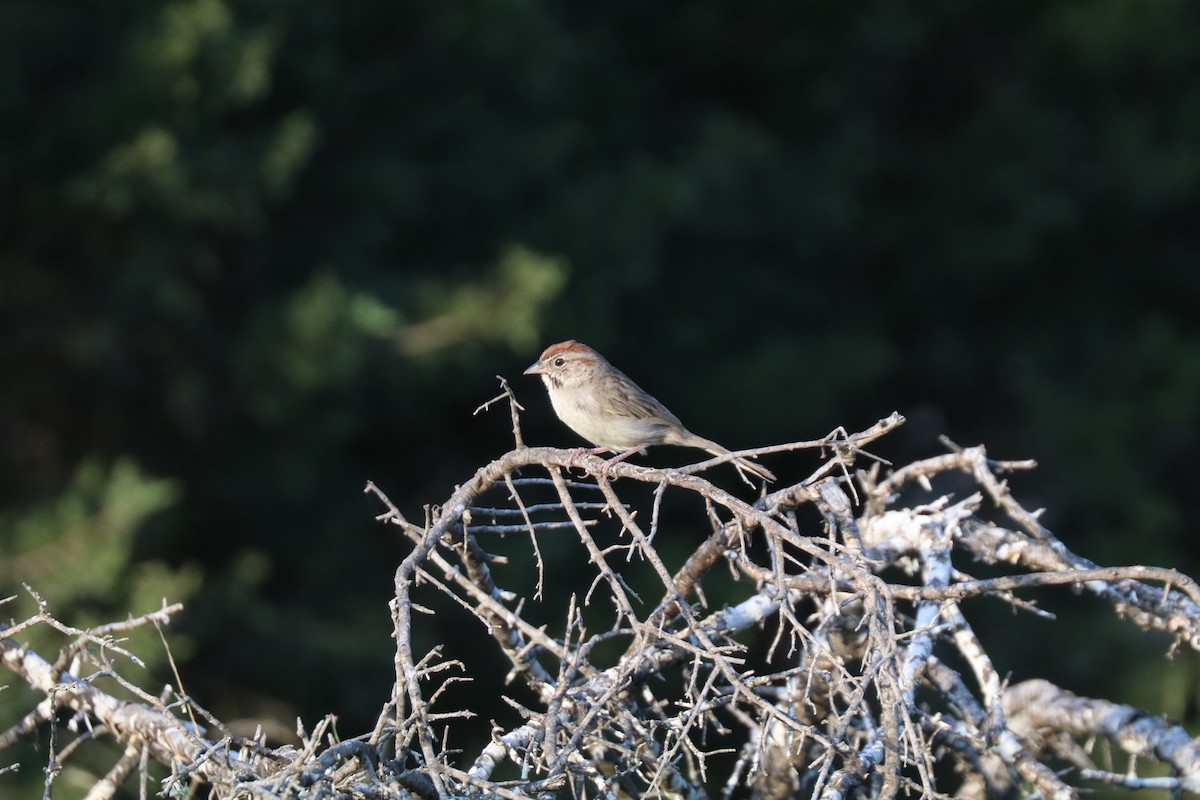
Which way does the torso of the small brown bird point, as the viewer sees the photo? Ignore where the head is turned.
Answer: to the viewer's left
